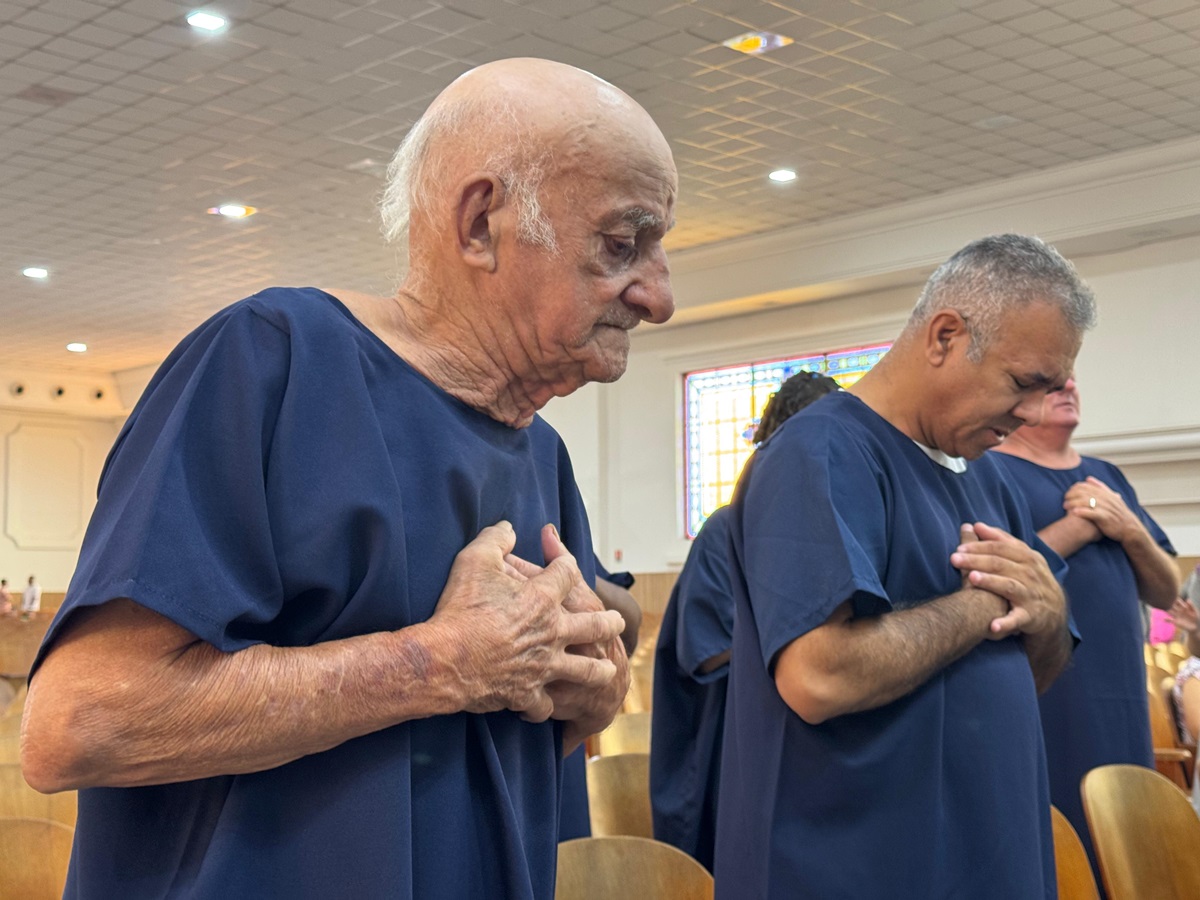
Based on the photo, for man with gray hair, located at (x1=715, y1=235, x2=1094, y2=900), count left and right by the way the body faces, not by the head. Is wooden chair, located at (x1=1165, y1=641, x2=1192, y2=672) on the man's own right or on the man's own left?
on the man's own left

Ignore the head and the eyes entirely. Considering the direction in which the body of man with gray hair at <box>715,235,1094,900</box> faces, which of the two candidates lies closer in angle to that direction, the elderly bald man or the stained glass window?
the elderly bald man

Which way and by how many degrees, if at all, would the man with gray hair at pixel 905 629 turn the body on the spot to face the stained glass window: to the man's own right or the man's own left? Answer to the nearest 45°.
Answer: approximately 135° to the man's own left

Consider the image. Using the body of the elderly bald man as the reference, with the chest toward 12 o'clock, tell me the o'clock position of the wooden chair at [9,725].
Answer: The wooden chair is roughly at 7 o'clock from the elderly bald man.

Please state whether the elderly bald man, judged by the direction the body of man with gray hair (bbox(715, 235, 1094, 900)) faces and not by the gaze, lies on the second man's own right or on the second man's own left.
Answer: on the second man's own right

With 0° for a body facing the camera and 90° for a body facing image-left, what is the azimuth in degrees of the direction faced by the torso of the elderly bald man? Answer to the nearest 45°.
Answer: approximately 315°

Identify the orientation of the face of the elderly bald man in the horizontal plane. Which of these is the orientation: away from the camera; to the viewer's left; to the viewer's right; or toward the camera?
to the viewer's right

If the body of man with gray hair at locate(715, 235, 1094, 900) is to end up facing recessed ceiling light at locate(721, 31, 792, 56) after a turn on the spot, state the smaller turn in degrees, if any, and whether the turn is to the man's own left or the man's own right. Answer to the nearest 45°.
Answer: approximately 135° to the man's own left

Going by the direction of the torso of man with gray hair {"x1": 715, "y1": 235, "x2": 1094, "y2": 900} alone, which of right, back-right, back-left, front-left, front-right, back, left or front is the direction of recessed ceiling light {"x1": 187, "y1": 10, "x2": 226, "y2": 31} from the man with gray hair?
back
